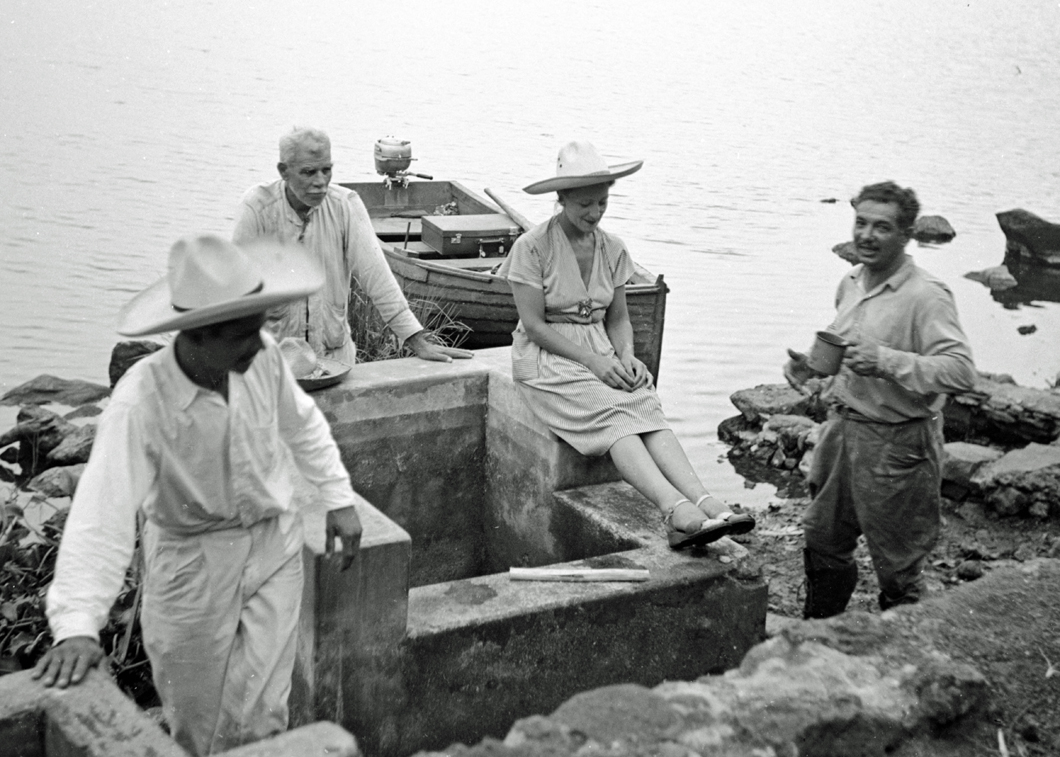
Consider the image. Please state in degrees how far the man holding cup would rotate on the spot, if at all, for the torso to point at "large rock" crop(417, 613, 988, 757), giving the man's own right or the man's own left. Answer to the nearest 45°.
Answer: approximately 45° to the man's own left

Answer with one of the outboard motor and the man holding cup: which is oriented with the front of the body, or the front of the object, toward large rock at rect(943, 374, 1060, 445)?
the outboard motor

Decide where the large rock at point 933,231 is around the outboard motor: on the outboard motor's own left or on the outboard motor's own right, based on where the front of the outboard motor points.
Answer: on the outboard motor's own left

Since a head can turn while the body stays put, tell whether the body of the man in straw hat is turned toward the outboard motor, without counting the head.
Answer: no

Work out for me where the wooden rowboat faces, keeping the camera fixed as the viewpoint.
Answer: facing the viewer and to the right of the viewer

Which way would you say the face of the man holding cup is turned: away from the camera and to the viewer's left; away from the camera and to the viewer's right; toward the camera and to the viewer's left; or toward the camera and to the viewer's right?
toward the camera and to the viewer's left

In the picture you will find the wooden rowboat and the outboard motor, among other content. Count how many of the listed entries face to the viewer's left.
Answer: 0

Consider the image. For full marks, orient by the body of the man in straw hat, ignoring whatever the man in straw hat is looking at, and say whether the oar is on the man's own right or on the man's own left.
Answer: on the man's own left

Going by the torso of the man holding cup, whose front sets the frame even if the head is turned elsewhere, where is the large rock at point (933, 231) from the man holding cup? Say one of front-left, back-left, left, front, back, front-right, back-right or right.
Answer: back-right

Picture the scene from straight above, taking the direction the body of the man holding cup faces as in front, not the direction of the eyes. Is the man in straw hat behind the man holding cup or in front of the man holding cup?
in front

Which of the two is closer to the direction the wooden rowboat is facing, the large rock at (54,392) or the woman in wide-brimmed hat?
the woman in wide-brimmed hat

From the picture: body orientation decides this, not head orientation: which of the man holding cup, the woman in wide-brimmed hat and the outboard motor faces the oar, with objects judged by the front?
the outboard motor

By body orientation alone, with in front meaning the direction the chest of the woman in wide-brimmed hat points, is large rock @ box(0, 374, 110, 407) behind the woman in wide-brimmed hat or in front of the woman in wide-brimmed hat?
behind

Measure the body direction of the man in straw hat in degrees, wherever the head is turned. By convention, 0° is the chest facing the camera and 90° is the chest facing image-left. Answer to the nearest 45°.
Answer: approximately 315°

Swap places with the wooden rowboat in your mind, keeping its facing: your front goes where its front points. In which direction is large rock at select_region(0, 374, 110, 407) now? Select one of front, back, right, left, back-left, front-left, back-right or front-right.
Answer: back-right
